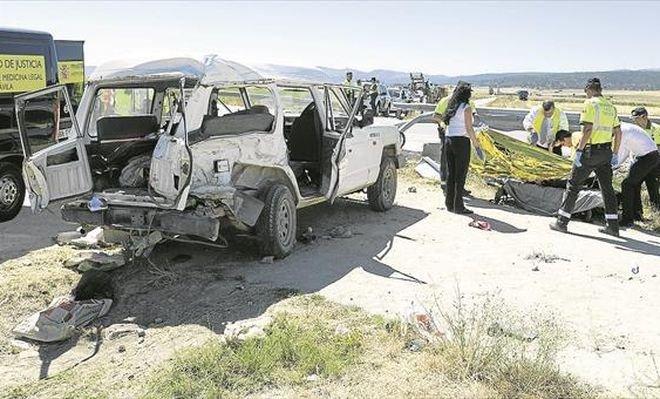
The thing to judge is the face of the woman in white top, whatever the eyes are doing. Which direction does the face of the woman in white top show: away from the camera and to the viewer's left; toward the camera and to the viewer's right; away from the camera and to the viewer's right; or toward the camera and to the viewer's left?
away from the camera and to the viewer's right

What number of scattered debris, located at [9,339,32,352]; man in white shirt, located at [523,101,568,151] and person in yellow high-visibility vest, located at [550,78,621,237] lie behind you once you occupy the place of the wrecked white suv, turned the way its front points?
1

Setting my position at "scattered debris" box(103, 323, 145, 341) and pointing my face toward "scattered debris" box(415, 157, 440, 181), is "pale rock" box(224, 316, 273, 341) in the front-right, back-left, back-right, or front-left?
front-right

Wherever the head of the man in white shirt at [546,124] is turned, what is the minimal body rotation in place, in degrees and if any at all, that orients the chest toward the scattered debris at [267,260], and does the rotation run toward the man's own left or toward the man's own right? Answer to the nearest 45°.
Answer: approximately 45° to the man's own right

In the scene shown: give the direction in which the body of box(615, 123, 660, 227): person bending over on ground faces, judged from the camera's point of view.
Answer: to the viewer's left

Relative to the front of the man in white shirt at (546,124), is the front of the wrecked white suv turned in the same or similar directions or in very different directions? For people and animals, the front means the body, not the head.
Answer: very different directions

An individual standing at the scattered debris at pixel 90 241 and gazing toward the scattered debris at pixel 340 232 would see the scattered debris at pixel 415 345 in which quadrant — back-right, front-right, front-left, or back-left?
front-right

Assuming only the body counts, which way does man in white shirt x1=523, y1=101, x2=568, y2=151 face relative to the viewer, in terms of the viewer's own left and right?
facing the viewer

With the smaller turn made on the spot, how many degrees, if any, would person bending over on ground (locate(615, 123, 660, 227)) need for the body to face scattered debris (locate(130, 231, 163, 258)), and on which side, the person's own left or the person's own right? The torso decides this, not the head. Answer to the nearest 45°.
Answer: approximately 45° to the person's own left

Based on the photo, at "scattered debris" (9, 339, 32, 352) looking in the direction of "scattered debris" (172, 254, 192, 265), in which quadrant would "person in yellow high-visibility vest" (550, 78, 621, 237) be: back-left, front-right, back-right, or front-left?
front-right
